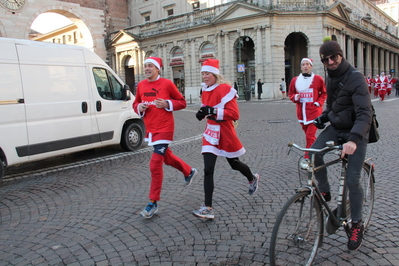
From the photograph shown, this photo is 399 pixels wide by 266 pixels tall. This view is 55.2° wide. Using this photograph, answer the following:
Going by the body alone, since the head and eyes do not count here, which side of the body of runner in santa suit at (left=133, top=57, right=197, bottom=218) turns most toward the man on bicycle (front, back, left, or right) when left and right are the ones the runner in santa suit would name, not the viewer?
left

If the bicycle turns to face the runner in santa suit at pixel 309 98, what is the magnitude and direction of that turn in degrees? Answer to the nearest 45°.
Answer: approximately 135° to its right

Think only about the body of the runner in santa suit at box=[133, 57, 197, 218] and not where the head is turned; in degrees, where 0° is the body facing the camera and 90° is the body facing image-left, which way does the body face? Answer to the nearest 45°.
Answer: approximately 45°

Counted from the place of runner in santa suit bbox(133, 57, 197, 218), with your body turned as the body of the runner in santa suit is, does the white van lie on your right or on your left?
on your right

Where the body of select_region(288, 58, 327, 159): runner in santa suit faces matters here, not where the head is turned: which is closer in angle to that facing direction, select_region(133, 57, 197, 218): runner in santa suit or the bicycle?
the bicycle

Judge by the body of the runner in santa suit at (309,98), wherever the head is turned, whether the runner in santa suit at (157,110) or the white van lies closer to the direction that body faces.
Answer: the runner in santa suit
